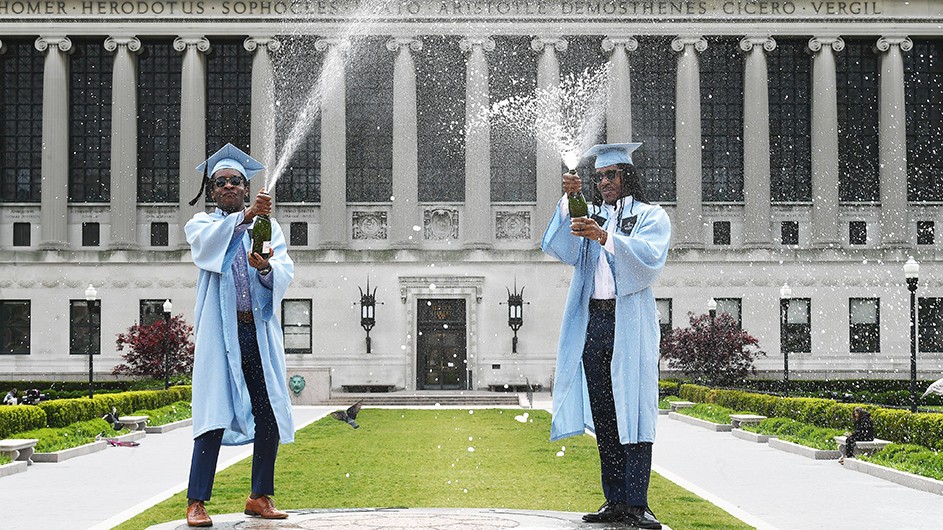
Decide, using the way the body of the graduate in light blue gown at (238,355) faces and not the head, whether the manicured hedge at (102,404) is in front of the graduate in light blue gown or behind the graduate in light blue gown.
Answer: behind

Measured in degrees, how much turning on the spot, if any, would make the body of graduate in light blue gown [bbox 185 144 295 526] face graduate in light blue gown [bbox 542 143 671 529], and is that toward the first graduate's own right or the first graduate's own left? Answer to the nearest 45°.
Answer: approximately 45° to the first graduate's own left

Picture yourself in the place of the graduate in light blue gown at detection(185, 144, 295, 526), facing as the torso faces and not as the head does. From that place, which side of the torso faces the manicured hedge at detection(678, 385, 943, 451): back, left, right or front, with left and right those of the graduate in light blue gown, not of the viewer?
left

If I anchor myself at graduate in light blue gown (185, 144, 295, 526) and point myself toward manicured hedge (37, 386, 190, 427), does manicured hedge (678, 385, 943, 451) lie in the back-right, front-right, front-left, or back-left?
front-right

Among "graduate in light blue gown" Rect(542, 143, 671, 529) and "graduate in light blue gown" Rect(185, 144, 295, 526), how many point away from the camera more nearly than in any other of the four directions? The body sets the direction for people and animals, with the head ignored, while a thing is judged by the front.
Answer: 0

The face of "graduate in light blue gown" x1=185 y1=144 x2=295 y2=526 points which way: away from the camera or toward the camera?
toward the camera

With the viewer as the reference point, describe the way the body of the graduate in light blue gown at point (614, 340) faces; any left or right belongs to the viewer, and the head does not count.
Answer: facing the viewer and to the left of the viewer

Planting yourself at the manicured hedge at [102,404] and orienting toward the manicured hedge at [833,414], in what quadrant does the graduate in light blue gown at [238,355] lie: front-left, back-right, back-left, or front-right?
front-right

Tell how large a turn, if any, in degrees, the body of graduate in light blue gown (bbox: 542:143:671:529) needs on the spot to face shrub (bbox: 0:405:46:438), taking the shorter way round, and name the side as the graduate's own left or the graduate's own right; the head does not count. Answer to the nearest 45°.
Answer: approximately 90° to the graduate's own right

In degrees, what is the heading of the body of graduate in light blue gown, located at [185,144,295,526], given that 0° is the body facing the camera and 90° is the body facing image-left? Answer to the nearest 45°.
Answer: approximately 315°
